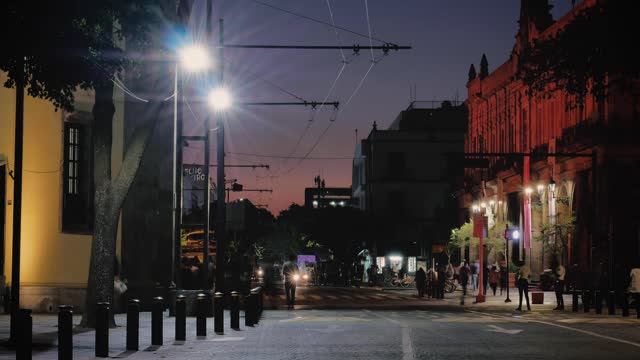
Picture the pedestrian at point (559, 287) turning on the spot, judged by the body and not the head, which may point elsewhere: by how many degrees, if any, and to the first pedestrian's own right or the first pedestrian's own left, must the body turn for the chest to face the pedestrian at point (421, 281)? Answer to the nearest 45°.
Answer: approximately 45° to the first pedestrian's own right

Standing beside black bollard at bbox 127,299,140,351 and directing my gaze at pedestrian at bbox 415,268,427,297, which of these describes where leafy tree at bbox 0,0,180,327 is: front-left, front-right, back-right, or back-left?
front-left

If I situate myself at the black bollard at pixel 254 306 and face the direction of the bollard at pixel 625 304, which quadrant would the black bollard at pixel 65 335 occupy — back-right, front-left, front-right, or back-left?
back-right

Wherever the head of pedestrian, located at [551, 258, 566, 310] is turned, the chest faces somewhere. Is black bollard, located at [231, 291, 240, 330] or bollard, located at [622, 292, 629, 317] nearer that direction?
the black bollard
